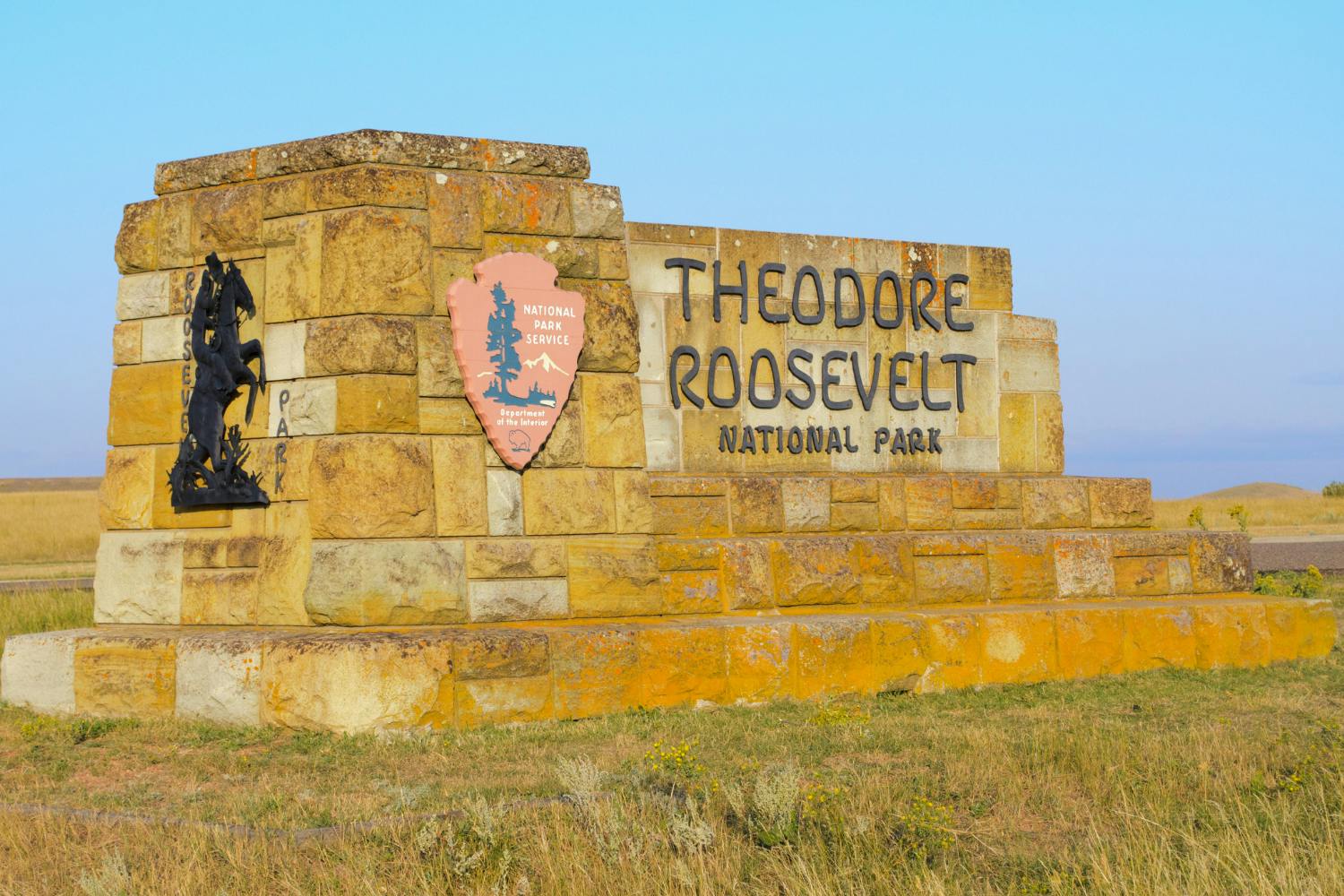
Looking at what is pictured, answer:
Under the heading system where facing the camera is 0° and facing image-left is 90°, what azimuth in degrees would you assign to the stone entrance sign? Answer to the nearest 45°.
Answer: approximately 315°
